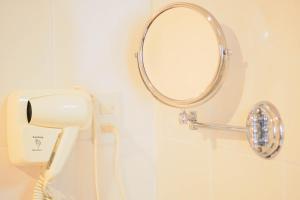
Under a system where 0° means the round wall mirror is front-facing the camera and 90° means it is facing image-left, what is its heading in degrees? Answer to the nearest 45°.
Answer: approximately 45°

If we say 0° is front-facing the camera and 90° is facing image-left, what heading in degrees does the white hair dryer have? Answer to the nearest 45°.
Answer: approximately 90°
